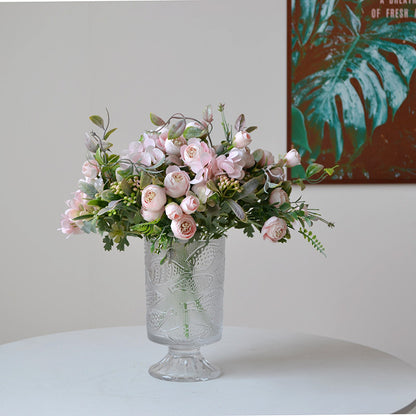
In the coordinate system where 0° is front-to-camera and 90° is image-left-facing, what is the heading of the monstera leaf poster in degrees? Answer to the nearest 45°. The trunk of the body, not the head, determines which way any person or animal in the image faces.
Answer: approximately 0°

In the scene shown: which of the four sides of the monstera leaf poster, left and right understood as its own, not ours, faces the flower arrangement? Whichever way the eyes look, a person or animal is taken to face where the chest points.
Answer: front

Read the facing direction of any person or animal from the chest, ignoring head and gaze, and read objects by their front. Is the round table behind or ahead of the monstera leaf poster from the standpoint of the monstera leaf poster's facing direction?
ahead

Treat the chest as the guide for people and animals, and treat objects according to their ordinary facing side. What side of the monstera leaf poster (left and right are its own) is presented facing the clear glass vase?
front
